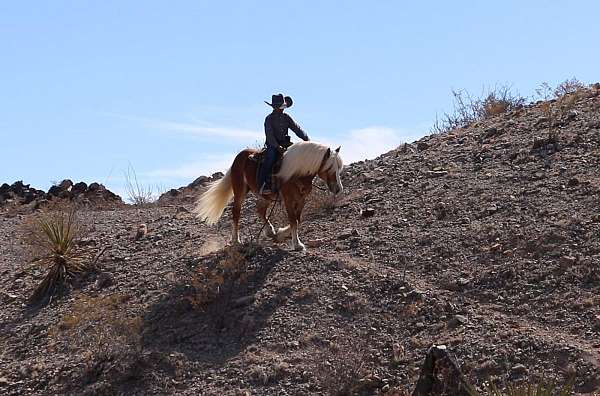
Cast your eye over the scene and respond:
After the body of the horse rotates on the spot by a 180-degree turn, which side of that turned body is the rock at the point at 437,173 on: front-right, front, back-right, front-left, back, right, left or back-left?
back-right

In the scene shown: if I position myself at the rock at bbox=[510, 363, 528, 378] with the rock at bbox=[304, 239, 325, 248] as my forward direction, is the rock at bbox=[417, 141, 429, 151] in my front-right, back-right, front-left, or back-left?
front-right

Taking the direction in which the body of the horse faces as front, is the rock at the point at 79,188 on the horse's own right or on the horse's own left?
on the horse's own left

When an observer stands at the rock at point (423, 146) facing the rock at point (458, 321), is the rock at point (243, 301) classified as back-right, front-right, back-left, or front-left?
front-right

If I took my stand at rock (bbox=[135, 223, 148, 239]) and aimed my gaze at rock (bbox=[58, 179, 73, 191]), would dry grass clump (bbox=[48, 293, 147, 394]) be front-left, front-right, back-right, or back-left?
back-left

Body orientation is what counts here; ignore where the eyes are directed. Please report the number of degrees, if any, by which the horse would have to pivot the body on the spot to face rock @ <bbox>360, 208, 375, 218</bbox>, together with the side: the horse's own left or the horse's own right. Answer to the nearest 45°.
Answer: approximately 45° to the horse's own left

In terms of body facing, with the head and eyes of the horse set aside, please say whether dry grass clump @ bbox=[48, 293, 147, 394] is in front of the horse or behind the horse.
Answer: behind

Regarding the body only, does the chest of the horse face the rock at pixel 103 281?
no

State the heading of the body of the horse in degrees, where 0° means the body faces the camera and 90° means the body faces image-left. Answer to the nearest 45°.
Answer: approximately 270°
